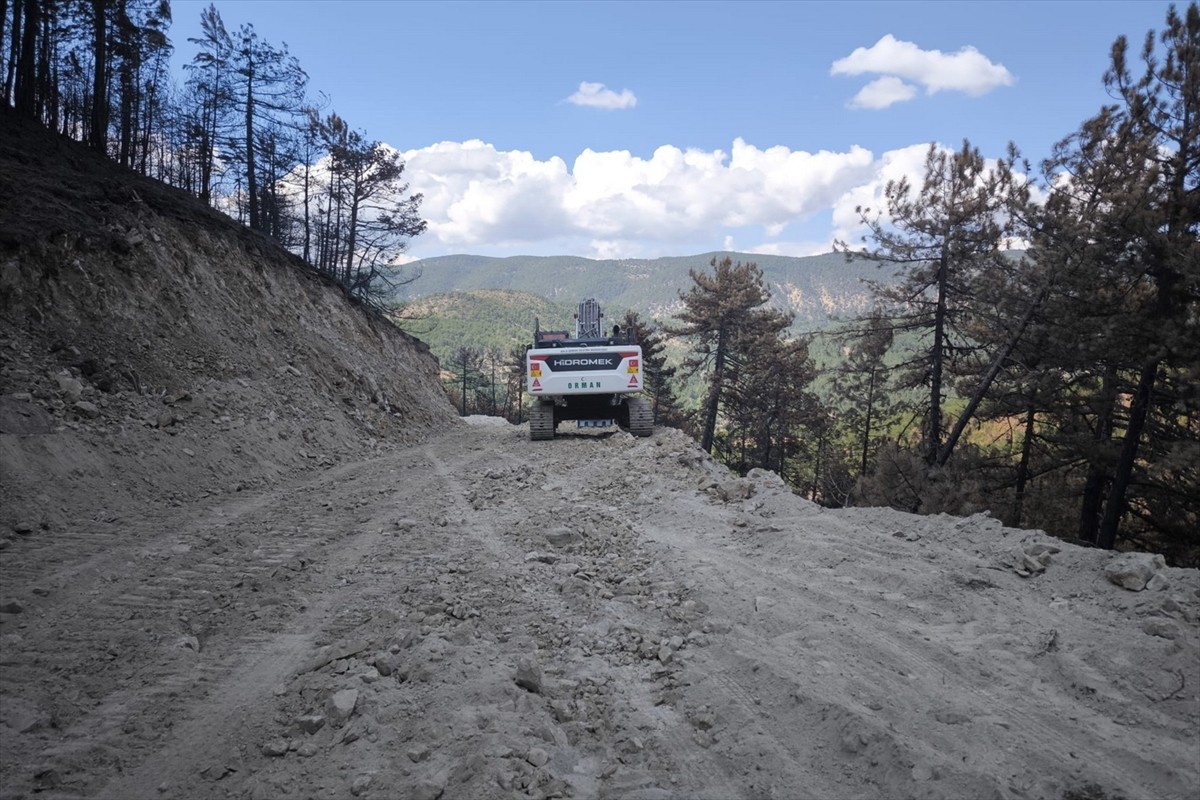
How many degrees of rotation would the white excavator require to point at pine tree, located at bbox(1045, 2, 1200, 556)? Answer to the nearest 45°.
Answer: approximately 135° to its right

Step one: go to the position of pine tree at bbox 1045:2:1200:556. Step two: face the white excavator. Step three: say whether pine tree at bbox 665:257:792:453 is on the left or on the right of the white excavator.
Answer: right

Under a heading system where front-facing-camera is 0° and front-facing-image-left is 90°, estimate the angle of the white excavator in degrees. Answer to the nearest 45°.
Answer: approximately 180°

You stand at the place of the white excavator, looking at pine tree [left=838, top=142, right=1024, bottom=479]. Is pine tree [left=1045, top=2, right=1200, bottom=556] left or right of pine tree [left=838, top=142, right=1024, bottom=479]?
right

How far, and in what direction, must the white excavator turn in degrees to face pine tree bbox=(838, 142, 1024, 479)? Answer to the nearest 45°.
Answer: approximately 90° to its right

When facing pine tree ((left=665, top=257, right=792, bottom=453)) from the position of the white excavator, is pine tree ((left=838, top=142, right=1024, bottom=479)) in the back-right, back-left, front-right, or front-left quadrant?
front-right
